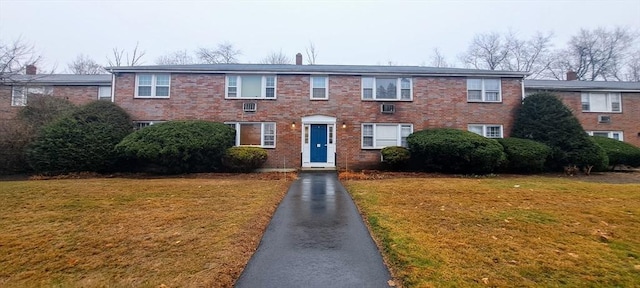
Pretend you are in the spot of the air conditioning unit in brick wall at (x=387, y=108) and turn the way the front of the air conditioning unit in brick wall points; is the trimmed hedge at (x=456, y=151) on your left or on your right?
on your left

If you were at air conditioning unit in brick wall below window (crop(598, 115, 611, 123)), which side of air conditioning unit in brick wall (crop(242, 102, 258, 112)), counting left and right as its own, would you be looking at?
left

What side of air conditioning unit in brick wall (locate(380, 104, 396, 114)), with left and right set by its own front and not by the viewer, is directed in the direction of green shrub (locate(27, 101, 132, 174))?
right

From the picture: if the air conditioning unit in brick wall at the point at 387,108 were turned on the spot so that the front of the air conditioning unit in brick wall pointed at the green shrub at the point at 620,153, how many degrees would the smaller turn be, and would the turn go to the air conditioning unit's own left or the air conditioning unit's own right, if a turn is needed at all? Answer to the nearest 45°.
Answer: approximately 90° to the air conditioning unit's own left

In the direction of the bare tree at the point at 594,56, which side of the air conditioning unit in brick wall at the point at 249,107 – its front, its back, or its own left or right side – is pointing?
left

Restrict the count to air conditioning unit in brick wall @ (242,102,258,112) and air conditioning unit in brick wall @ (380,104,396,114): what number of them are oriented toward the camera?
2
